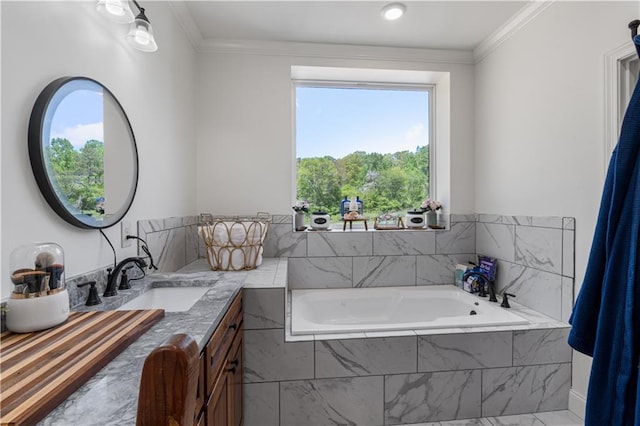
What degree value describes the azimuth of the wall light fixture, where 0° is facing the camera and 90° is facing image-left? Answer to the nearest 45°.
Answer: approximately 315°

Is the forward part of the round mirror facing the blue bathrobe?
yes

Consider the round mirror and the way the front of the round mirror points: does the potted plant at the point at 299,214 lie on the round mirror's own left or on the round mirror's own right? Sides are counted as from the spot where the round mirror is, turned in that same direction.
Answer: on the round mirror's own left

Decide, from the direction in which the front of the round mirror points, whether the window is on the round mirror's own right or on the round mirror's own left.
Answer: on the round mirror's own left

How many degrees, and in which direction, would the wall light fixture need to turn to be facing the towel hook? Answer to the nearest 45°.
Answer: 0° — it already faces it
